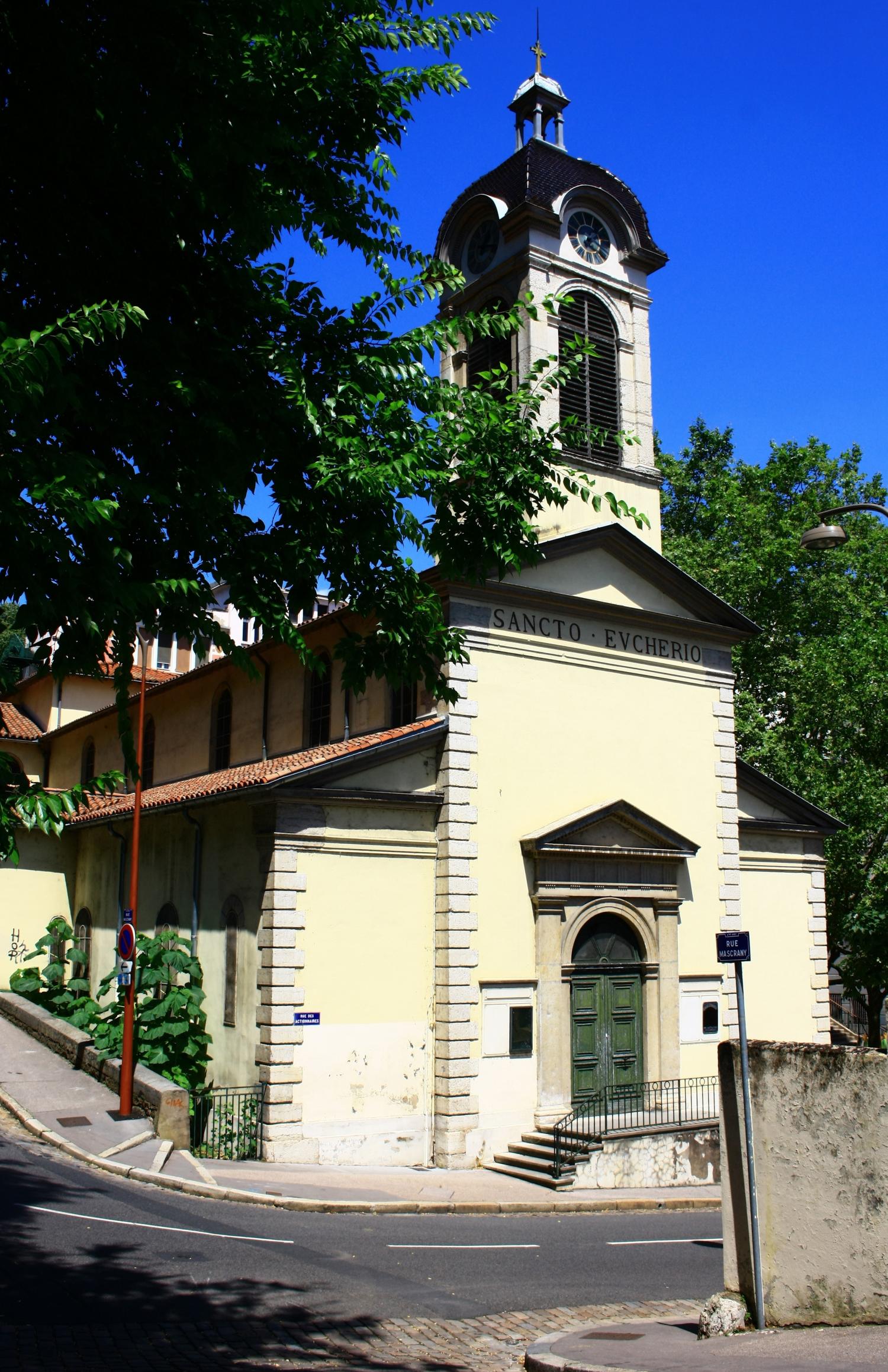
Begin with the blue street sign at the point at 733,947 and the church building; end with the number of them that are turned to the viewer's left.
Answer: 0

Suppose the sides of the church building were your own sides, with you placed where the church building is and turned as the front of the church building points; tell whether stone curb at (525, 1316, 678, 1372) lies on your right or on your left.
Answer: on your right

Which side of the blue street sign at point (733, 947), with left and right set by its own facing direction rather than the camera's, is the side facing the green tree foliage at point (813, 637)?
back

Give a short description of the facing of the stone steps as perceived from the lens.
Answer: facing the viewer and to the left of the viewer

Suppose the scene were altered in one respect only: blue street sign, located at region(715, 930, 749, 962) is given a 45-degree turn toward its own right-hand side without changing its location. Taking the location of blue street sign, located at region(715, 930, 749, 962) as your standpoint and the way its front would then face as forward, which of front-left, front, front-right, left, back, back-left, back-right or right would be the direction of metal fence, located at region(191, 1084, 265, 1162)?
right

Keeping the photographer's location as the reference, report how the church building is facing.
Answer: facing the viewer and to the right of the viewer

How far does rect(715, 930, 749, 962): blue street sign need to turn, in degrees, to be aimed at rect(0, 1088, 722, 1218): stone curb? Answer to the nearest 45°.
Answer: approximately 135° to its right

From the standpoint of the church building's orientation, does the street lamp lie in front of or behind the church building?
in front

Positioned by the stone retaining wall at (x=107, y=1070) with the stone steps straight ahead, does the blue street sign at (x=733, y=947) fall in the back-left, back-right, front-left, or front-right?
front-right

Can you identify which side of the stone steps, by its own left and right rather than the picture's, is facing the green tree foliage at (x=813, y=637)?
back

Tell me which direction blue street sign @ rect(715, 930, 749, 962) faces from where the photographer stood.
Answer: facing the viewer
